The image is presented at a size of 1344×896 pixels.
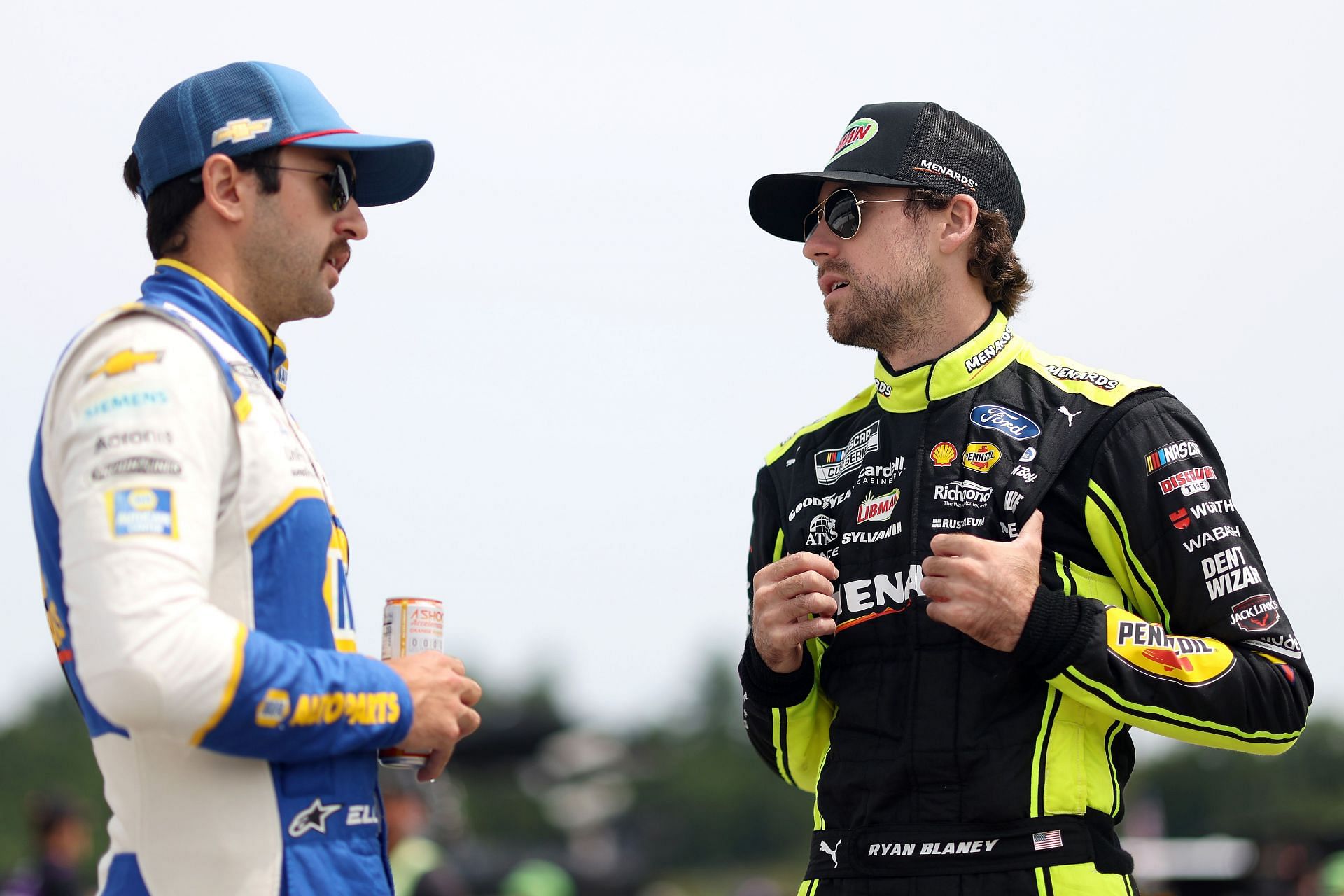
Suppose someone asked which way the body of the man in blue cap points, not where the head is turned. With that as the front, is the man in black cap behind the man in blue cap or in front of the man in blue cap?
in front

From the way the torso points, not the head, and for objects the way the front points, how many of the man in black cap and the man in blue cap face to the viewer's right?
1

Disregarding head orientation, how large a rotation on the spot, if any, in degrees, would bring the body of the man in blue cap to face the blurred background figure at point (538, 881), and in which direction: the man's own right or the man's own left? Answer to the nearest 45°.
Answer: approximately 90° to the man's own left

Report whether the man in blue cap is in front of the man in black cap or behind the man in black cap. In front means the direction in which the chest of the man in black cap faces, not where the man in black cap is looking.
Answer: in front

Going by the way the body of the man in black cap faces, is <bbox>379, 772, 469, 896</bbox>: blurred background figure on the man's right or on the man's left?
on the man's right

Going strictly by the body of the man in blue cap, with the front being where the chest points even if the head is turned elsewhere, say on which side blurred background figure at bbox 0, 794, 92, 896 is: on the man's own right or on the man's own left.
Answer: on the man's own left

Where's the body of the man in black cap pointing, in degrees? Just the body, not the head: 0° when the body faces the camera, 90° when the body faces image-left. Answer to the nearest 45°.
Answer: approximately 45°

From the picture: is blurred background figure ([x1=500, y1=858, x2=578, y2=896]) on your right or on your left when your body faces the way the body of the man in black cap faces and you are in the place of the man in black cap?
on your right

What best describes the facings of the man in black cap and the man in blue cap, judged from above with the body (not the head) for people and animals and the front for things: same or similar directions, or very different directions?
very different directions

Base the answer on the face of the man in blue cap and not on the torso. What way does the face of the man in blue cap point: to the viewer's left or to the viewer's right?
to the viewer's right

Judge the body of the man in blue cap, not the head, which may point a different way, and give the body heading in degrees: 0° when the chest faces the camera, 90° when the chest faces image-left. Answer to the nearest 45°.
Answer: approximately 270°

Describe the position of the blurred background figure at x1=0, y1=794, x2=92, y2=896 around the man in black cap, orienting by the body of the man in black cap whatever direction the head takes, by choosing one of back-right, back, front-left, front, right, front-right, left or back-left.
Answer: right

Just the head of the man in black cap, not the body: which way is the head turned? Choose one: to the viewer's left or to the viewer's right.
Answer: to the viewer's left
